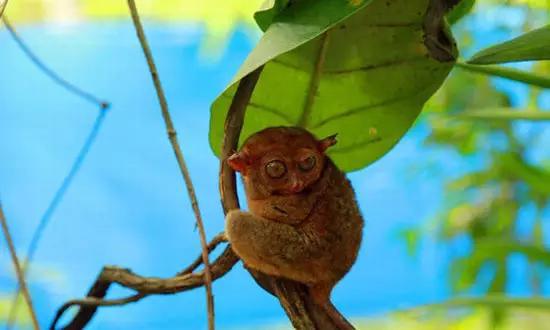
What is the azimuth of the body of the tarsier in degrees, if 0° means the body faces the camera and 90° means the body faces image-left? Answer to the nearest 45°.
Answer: approximately 45°
